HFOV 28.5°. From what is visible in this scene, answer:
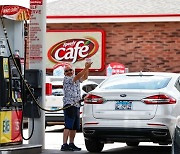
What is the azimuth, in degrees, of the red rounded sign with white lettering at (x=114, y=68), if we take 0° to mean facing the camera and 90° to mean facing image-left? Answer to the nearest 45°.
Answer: approximately 0°

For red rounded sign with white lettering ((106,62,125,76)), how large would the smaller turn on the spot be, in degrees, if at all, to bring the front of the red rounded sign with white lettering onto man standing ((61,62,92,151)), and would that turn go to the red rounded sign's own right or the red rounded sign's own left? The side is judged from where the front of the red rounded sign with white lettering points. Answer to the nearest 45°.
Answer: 0° — it already faces them

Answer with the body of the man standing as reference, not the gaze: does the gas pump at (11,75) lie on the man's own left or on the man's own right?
on the man's own right

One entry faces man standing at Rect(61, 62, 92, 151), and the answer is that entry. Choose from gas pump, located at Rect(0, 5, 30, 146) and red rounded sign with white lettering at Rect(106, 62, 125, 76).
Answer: the red rounded sign with white lettering

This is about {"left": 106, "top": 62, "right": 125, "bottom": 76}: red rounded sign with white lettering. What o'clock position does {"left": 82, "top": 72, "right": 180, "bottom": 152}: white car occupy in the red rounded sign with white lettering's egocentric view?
The white car is roughly at 12 o'clock from the red rounded sign with white lettering.
